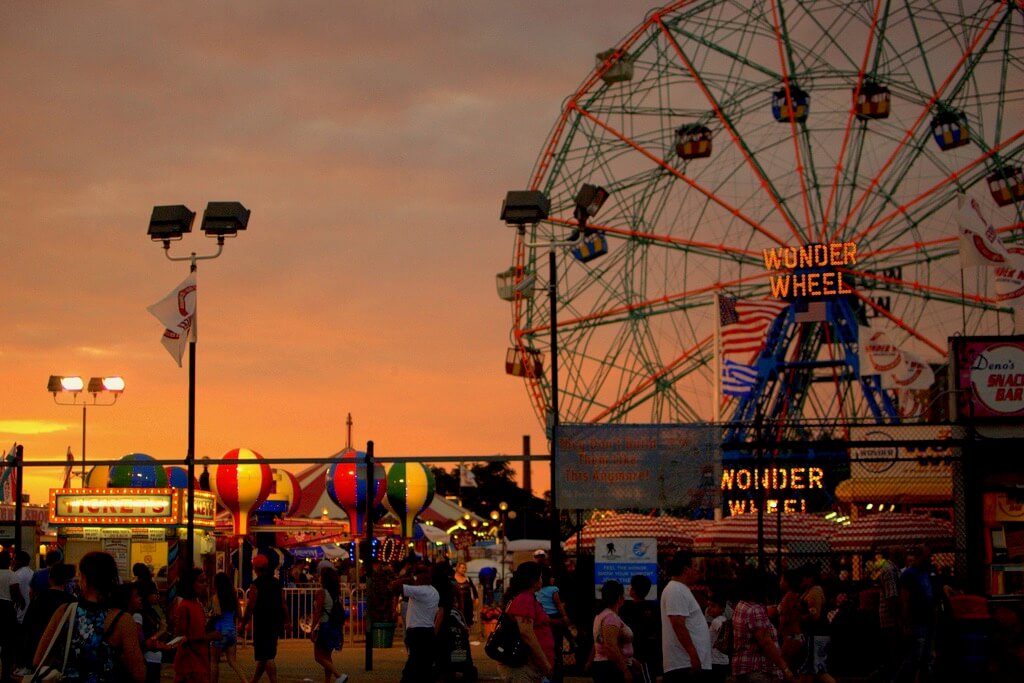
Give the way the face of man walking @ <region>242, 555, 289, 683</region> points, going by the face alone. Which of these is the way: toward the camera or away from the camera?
away from the camera

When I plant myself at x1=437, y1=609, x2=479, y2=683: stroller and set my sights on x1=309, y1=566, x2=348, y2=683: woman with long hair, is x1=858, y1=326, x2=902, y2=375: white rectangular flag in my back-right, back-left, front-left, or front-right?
back-right

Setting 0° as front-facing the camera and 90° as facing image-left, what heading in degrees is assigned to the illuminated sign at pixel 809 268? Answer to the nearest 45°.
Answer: approximately 0°

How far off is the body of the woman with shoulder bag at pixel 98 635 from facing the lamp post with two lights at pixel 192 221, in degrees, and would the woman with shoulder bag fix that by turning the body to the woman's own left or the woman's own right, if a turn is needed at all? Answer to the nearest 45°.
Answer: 0° — they already face it

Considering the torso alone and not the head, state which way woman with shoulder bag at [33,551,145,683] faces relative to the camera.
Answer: away from the camera
